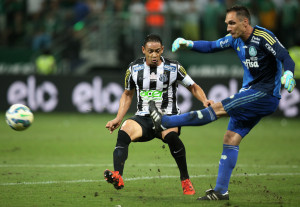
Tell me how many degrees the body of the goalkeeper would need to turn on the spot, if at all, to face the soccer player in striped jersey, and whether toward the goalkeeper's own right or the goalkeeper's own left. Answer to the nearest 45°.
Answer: approximately 90° to the goalkeeper's own right

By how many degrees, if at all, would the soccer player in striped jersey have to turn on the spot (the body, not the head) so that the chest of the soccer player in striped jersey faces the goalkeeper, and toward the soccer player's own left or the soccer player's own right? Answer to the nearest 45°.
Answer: approximately 45° to the soccer player's own left

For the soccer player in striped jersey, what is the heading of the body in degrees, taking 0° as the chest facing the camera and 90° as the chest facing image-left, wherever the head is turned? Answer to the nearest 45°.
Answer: approximately 0°

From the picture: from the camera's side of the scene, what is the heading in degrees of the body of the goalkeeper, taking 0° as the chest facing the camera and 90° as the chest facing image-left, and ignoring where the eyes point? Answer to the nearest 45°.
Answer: approximately 45°

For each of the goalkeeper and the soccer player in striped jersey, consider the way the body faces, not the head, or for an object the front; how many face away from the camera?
0
